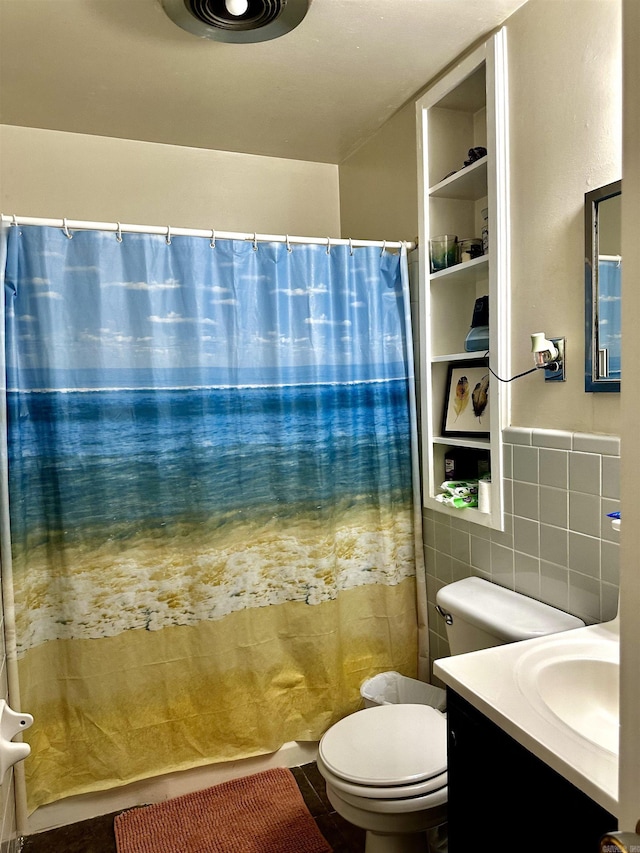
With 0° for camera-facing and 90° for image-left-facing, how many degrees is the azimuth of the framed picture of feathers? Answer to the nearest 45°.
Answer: approximately 45°

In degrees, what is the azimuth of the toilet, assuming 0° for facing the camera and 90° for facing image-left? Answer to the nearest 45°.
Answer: approximately 45°

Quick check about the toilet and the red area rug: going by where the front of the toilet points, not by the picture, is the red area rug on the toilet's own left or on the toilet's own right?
on the toilet's own right

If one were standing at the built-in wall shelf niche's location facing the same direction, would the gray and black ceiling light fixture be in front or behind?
in front

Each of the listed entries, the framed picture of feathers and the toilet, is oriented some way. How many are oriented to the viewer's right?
0

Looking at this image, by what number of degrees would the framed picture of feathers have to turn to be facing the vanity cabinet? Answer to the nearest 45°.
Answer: approximately 45° to its left

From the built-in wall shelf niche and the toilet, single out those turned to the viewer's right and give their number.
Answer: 0
